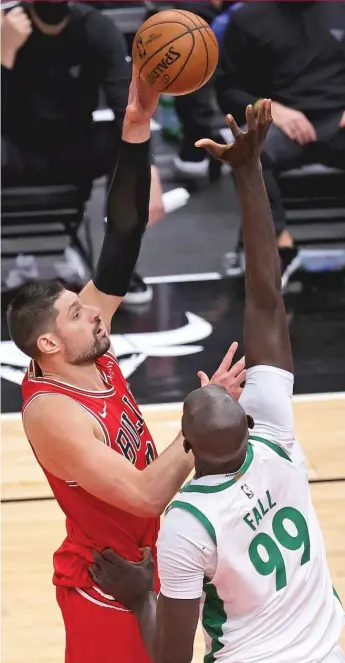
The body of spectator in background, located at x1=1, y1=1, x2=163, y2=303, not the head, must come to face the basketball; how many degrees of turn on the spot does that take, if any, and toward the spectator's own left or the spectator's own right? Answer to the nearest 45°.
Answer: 0° — they already face it

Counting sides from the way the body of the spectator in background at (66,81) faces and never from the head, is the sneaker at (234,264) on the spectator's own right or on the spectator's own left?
on the spectator's own left

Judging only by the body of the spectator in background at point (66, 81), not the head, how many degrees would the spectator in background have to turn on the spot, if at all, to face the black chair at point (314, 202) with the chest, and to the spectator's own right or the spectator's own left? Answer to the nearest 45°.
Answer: approximately 90° to the spectator's own left

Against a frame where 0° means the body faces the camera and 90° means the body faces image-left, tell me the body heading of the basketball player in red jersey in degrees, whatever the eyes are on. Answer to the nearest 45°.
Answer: approximately 315°

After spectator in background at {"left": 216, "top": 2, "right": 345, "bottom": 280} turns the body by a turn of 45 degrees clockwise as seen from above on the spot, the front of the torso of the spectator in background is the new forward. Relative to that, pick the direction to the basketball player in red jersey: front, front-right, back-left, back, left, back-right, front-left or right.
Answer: front-left

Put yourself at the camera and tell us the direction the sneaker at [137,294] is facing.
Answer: facing the viewer and to the right of the viewer

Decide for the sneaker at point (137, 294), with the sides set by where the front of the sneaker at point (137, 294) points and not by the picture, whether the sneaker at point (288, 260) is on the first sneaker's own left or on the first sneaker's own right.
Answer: on the first sneaker's own left

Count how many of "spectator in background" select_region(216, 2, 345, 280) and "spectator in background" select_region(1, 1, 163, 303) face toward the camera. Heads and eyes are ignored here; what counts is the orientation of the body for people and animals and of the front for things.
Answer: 2

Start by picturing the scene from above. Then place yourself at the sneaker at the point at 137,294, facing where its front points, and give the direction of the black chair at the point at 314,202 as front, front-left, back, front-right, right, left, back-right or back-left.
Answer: left

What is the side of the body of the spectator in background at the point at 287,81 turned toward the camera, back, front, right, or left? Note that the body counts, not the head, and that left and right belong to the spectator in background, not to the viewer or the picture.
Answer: front

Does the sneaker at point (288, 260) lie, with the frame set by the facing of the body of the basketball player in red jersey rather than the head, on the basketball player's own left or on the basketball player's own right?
on the basketball player's own left

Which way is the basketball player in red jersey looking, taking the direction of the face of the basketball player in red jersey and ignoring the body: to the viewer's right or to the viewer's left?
to the viewer's right

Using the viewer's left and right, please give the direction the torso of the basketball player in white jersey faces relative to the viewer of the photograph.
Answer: facing away from the viewer and to the left of the viewer
